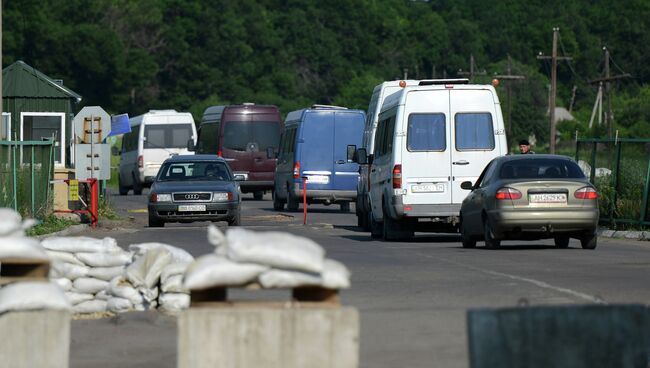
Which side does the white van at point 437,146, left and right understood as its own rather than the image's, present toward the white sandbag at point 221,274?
back

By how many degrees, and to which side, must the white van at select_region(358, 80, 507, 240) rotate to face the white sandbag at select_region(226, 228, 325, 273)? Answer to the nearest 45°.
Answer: approximately 180°

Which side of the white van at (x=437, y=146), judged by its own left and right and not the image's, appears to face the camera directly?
back

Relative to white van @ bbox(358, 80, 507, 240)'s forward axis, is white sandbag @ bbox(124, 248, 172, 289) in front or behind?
behind

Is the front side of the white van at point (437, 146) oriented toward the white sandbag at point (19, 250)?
no

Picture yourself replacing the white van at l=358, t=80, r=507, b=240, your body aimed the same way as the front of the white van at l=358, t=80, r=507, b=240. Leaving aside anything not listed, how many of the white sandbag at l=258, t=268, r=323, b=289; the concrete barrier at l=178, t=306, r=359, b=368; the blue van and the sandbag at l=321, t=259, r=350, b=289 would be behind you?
3

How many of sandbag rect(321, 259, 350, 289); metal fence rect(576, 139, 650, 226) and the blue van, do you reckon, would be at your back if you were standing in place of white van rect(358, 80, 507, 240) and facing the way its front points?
1

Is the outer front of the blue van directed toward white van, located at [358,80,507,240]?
no

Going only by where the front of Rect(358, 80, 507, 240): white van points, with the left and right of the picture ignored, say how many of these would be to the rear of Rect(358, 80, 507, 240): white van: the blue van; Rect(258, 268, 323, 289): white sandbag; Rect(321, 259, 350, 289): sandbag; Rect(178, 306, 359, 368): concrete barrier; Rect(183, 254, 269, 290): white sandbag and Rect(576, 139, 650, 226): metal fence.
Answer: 4
